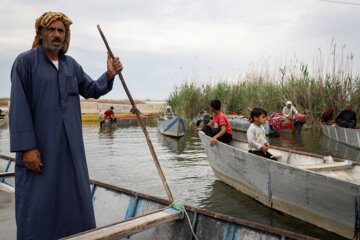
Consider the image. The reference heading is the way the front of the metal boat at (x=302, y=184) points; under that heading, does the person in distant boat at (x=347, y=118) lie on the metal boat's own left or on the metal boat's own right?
on the metal boat's own right

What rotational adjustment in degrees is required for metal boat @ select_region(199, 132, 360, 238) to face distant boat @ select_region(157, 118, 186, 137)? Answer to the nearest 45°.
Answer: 0° — it already faces it

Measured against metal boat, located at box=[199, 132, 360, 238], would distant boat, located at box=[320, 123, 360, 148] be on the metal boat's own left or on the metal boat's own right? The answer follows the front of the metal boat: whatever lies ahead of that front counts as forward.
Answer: on the metal boat's own right

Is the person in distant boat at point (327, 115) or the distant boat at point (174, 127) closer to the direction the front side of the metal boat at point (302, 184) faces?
the distant boat

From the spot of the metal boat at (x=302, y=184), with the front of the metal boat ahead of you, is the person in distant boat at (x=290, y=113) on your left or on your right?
on your right

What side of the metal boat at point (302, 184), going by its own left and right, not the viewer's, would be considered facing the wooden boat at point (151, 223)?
left

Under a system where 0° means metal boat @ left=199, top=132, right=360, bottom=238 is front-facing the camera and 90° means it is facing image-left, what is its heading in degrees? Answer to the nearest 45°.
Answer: approximately 135°
